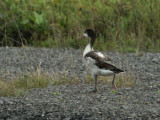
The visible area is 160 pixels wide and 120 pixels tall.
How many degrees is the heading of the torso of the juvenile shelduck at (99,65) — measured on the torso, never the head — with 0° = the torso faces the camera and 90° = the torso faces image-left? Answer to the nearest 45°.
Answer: approximately 90°
